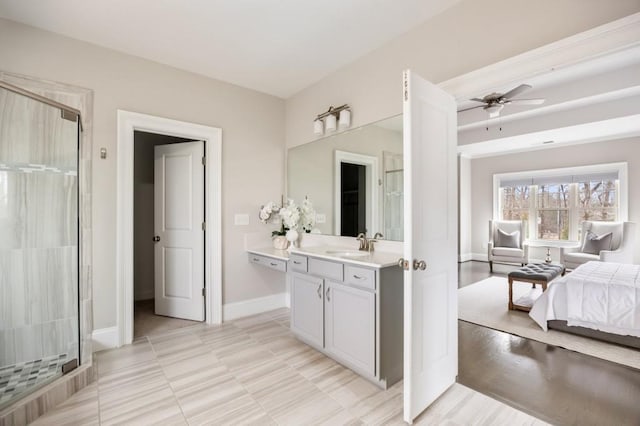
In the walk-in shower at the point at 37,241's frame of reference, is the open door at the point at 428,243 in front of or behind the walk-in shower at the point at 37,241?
in front

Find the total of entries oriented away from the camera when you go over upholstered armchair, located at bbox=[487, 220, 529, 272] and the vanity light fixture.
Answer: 0

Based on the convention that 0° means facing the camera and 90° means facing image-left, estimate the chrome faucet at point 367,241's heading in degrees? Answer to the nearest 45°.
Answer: approximately 45°

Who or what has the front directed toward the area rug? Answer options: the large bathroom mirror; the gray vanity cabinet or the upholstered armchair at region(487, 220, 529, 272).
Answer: the upholstered armchair

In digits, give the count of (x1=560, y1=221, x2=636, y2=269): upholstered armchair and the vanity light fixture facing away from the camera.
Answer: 0

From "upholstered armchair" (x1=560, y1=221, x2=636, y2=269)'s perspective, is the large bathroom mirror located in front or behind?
in front

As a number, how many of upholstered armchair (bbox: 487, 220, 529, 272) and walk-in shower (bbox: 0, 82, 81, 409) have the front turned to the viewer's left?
0

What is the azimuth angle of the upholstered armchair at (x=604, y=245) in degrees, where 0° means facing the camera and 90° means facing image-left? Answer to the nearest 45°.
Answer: approximately 45°

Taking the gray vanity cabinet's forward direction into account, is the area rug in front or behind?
behind

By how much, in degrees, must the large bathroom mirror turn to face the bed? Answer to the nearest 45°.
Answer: approximately 135° to its left
